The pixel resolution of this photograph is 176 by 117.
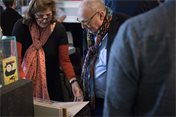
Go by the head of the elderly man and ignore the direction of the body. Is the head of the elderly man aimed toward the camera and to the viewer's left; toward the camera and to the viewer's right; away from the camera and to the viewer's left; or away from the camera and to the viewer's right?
toward the camera and to the viewer's left

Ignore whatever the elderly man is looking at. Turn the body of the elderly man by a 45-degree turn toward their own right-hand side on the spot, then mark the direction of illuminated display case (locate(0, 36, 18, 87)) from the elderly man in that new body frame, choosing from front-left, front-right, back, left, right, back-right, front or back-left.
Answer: front-left

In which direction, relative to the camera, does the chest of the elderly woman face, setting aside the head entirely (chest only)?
toward the camera

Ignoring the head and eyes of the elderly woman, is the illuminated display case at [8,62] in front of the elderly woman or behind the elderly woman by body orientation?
in front

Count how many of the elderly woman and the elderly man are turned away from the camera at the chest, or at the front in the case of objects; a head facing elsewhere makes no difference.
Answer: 0

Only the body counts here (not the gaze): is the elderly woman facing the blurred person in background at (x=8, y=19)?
no

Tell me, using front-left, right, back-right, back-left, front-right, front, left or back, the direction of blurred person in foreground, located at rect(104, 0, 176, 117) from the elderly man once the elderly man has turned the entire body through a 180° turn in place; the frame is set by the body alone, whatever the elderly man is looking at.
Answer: back-right

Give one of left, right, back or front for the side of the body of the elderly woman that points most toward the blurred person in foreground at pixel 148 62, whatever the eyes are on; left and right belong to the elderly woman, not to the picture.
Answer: front

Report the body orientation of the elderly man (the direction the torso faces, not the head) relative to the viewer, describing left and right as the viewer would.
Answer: facing the viewer and to the left of the viewer
